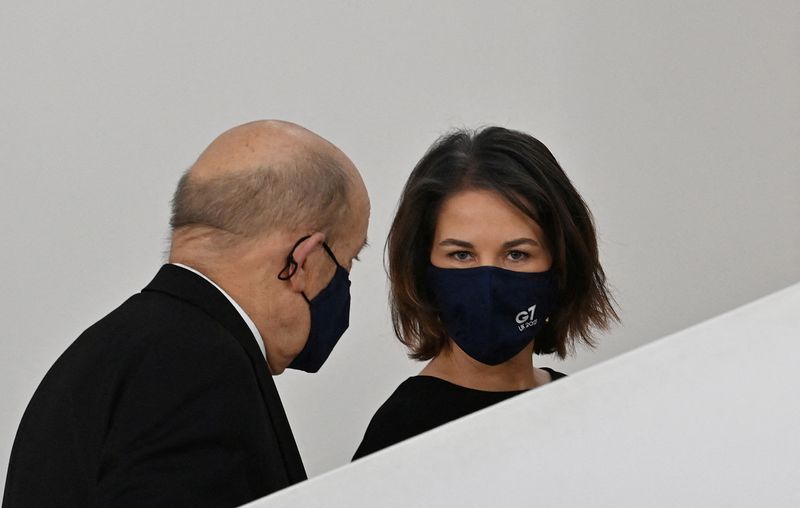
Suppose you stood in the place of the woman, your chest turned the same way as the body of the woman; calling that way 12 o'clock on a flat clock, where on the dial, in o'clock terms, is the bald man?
The bald man is roughly at 1 o'clock from the woman.

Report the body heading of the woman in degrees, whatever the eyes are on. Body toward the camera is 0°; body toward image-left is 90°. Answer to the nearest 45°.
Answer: approximately 0°
